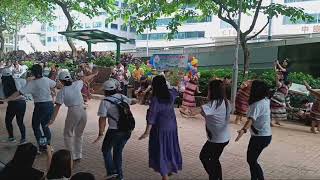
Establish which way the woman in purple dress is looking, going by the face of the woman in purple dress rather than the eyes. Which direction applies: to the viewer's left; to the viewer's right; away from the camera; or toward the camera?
away from the camera

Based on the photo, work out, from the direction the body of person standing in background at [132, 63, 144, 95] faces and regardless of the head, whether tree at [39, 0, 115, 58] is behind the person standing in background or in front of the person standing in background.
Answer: behind

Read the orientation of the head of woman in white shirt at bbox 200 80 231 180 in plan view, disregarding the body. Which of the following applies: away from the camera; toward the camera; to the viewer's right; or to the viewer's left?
away from the camera

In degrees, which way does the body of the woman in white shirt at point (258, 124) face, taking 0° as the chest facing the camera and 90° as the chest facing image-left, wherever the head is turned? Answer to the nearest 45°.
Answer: approximately 135°

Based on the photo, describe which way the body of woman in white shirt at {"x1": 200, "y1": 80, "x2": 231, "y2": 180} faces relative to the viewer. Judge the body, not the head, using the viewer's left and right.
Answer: facing away from the viewer and to the left of the viewer

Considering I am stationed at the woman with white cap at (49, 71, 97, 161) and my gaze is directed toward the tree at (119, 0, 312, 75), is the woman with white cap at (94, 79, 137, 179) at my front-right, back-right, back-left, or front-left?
back-right

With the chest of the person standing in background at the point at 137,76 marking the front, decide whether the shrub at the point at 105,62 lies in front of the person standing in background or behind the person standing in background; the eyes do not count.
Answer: behind

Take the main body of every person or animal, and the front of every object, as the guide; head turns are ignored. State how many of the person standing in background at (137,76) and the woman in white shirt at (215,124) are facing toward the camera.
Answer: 1

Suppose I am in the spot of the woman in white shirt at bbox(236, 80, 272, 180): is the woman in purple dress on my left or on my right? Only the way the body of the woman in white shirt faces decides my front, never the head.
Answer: on my left
